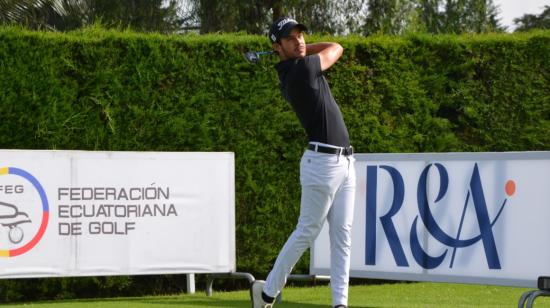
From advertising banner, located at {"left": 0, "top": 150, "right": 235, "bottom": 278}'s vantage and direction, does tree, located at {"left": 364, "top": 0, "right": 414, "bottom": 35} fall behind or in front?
behind

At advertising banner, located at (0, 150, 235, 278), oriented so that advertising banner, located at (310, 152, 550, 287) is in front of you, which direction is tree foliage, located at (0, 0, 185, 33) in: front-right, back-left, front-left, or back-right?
back-left

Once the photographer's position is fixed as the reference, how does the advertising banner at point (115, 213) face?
facing the viewer

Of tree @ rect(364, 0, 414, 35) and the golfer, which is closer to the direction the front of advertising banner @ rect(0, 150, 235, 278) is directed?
the golfer

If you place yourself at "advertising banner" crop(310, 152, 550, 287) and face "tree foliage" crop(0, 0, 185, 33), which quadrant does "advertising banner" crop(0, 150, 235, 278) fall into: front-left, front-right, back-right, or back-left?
front-left

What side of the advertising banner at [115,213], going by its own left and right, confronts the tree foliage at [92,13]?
back

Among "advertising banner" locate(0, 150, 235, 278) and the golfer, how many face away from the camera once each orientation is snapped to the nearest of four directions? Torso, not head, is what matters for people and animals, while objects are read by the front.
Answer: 0
